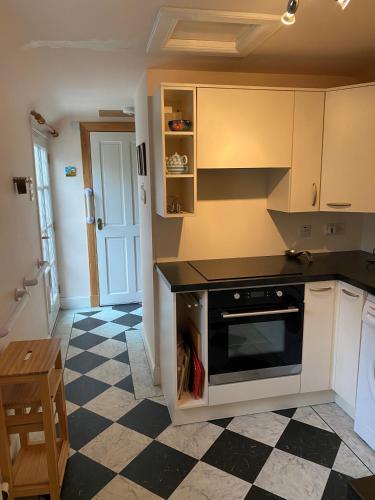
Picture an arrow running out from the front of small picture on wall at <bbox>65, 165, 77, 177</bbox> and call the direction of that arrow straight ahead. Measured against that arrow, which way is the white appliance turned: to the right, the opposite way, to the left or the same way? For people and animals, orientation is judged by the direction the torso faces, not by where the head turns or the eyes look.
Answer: to the right

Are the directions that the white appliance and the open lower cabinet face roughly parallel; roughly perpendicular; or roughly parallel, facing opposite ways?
roughly perpendicular

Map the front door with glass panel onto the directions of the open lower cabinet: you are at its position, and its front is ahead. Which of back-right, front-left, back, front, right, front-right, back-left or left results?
back-right

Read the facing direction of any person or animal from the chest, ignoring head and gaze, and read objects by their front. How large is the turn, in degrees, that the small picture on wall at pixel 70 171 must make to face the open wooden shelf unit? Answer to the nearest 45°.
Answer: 0° — it already faces it

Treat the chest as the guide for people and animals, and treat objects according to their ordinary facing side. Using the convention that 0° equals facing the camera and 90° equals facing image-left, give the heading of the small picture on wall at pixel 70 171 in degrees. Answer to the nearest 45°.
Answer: approximately 0°

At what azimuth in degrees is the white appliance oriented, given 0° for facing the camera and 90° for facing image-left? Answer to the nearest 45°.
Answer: approximately 45°

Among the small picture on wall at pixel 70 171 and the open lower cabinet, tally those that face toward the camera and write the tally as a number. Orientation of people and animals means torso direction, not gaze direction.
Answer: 2

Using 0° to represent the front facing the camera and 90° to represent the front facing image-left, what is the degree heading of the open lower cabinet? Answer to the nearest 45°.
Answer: approximately 0°
